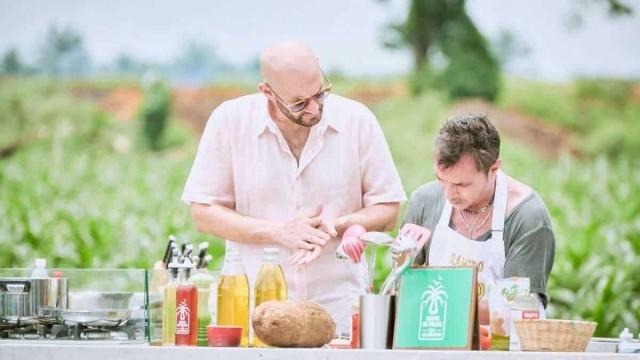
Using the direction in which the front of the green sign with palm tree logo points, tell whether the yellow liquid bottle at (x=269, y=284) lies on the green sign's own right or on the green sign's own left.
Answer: on the green sign's own right

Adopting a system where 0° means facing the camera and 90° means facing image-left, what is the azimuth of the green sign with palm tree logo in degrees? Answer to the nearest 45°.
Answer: approximately 0°

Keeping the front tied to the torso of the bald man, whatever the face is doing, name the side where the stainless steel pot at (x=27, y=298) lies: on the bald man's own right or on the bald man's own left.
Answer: on the bald man's own right

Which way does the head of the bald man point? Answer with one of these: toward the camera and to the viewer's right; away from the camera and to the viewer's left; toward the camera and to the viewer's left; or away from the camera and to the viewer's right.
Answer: toward the camera and to the viewer's right

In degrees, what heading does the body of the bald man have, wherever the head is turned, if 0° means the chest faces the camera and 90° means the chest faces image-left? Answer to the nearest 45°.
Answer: approximately 0°

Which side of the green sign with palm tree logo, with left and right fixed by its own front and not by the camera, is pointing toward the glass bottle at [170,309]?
right

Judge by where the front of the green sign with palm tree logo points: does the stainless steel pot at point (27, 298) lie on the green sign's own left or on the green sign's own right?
on the green sign's own right

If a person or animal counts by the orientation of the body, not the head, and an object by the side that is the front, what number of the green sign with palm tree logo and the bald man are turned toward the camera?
2

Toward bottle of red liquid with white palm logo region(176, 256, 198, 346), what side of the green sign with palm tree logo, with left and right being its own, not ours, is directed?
right

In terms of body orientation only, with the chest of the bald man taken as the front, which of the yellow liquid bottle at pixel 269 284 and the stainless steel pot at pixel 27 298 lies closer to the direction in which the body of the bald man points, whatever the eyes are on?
the yellow liquid bottle

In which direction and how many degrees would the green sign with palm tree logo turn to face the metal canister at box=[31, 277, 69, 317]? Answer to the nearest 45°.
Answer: approximately 90° to its right
